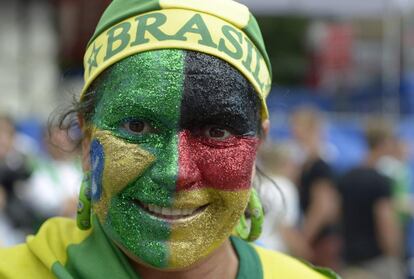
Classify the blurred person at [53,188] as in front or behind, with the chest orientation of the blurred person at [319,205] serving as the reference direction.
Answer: in front

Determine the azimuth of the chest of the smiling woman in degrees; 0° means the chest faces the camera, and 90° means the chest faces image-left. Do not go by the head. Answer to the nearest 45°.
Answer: approximately 0°

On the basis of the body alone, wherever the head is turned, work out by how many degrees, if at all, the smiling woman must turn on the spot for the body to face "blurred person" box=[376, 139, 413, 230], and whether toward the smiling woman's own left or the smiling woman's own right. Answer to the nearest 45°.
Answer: approximately 135° to the smiling woman's own left

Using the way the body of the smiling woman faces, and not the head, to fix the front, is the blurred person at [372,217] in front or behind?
behind

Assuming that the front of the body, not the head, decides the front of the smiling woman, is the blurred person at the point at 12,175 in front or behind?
behind

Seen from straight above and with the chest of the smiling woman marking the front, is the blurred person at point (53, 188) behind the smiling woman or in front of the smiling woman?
behind

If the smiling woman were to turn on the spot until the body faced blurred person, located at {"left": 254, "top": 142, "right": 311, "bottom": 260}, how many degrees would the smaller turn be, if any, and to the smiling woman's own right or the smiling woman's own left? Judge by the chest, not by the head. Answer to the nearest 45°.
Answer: approximately 180°
